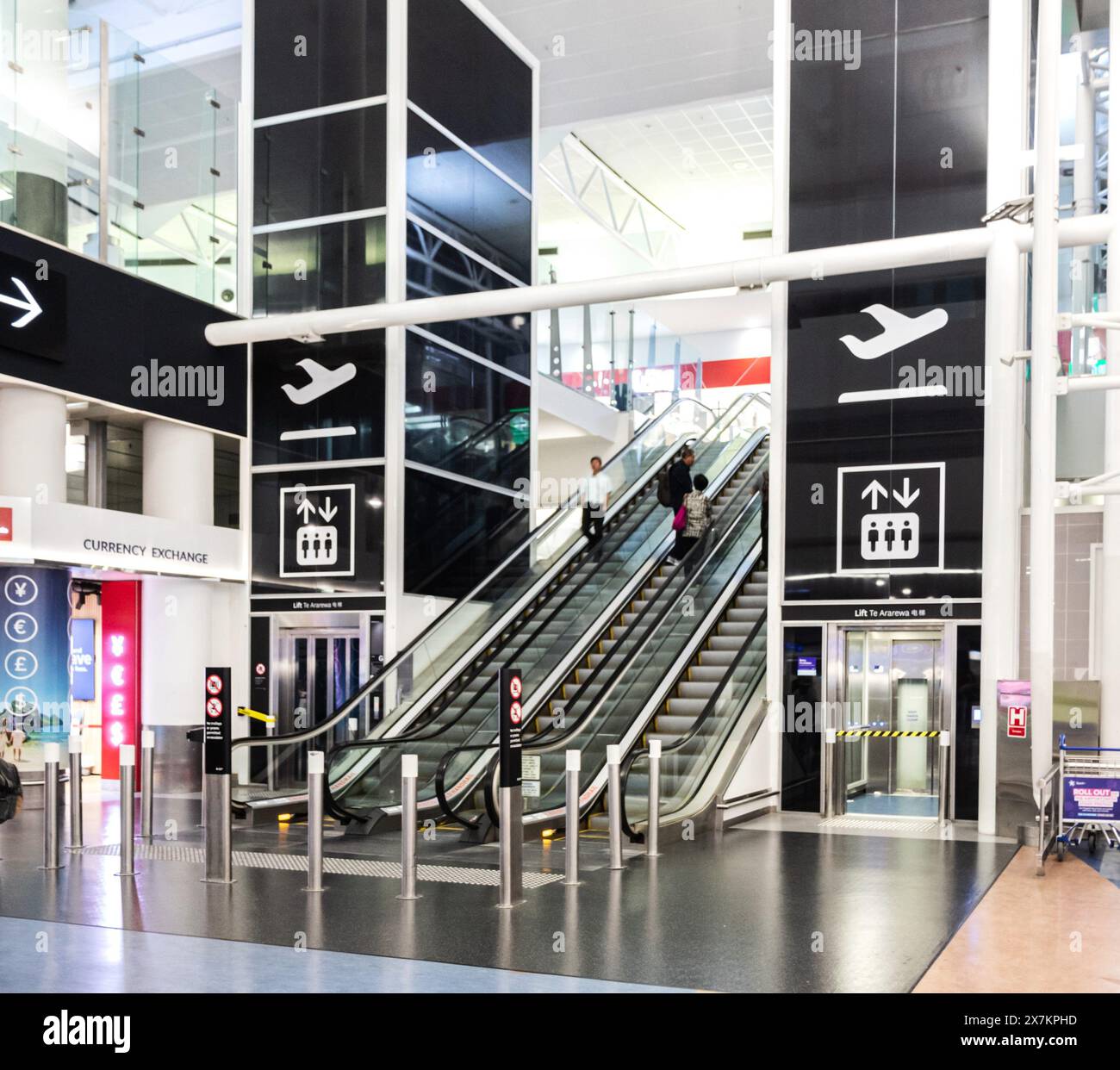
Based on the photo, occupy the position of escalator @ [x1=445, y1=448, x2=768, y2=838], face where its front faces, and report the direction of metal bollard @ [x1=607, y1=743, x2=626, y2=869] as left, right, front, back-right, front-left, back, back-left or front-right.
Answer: front-left

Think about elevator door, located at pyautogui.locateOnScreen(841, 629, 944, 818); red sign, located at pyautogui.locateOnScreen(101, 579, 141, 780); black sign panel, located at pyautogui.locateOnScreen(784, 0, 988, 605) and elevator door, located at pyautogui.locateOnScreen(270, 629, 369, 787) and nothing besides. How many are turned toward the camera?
4

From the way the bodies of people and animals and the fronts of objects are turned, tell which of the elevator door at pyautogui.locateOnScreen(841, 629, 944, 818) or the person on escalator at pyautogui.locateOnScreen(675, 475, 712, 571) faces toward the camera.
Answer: the elevator door

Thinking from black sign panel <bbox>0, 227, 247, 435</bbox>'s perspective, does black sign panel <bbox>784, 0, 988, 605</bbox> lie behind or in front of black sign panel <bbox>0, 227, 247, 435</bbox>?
in front

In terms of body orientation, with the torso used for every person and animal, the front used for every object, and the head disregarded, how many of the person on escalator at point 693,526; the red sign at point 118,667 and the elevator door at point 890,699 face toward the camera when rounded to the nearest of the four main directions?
2

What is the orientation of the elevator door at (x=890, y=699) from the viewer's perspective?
toward the camera

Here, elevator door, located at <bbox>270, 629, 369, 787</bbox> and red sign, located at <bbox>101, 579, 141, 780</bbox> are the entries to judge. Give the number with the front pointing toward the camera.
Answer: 2

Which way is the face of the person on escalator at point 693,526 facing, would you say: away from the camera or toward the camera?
away from the camera

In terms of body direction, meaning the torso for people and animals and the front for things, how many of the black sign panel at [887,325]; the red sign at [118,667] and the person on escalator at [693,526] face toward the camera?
2

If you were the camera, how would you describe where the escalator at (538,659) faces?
facing the viewer and to the left of the viewer

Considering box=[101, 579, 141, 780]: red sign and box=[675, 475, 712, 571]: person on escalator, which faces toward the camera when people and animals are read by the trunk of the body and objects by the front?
the red sign

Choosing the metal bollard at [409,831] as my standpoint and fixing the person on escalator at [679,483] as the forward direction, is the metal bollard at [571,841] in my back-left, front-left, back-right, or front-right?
front-right

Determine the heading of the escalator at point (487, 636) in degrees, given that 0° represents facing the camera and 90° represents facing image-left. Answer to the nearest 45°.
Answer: approximately 45°
